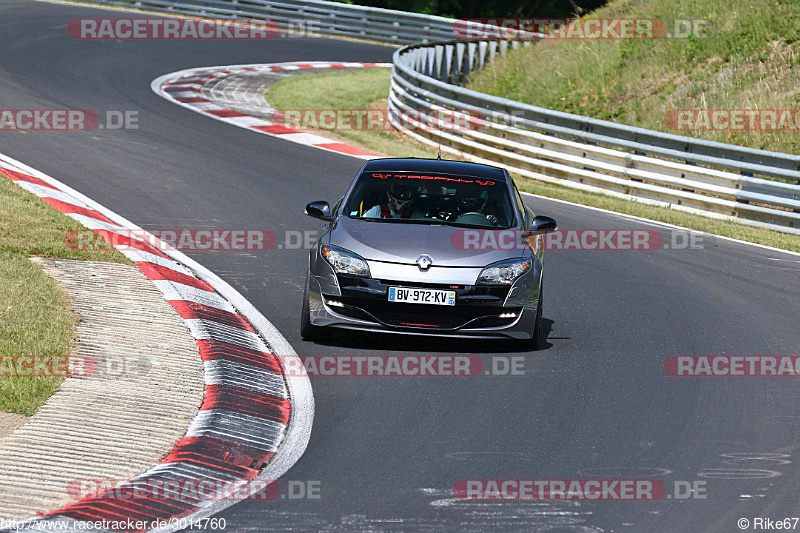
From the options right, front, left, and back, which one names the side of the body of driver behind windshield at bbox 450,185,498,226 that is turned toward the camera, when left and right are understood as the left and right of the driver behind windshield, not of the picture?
front

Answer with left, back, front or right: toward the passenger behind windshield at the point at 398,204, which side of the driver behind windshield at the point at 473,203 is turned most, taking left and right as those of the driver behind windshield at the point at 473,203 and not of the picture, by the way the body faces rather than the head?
right

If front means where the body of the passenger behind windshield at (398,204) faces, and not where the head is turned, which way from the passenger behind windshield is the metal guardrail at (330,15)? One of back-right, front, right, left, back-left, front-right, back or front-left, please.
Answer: back

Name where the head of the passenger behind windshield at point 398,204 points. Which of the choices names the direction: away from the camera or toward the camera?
toward the camera

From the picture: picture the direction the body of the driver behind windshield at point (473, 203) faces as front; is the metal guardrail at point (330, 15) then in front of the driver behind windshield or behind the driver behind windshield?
behind

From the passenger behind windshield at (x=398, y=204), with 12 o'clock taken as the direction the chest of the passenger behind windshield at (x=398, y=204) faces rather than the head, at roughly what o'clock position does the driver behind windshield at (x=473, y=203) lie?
the driver behind windshield at (x=473, y=203) is roughly at 9 o'clock from the passenger behind windshield at (x=398, y=204).

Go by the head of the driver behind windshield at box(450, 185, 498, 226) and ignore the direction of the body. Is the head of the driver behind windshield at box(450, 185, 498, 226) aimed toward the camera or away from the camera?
toward the camera

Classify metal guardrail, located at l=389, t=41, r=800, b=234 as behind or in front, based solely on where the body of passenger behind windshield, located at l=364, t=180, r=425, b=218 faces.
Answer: behind

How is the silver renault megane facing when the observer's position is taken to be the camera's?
facing the viewer

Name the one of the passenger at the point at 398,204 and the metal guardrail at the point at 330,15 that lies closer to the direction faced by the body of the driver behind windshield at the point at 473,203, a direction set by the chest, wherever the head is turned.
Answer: the passenger

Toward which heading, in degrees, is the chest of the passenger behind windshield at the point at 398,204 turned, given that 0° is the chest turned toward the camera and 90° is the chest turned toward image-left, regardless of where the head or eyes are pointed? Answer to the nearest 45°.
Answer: approximately 0°

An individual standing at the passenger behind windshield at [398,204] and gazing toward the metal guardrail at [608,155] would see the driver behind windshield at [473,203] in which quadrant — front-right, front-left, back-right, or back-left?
front-right

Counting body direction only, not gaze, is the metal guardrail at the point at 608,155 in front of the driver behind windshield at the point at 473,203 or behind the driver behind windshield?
behind
